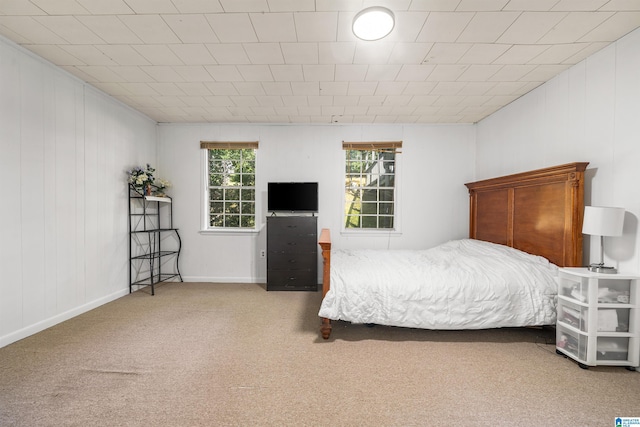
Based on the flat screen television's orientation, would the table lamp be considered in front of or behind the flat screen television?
in front

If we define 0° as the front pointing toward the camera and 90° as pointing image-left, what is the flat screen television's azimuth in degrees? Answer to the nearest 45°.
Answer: approximately 0°

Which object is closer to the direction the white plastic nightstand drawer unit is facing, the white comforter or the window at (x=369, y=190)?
the white comforter

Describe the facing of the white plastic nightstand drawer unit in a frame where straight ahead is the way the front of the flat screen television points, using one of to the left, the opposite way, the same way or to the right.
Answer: to the right

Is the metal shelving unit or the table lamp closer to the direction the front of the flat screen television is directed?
the table lamp

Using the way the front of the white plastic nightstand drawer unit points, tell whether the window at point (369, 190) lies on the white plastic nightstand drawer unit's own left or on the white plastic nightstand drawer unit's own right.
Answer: on the white plastic nightstand drawer unit's own right

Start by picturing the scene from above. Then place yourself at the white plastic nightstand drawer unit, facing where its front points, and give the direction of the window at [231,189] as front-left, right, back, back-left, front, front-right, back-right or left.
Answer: front-right

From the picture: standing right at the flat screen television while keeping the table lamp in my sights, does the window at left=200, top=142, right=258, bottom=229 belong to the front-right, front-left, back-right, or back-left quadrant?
back-right

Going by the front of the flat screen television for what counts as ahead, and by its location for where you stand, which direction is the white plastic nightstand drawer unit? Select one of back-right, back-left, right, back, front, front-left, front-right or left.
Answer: front-left

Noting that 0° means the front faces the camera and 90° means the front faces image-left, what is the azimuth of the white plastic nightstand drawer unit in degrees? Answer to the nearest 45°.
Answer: approximately 45°

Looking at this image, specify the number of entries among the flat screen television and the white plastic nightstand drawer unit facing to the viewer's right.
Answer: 0

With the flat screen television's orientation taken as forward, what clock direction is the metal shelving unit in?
The metal shelving unit is roughly at 3 o'clock from the flat screen television.

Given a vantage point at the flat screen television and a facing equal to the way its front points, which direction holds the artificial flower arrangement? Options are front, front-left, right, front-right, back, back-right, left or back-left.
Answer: right
